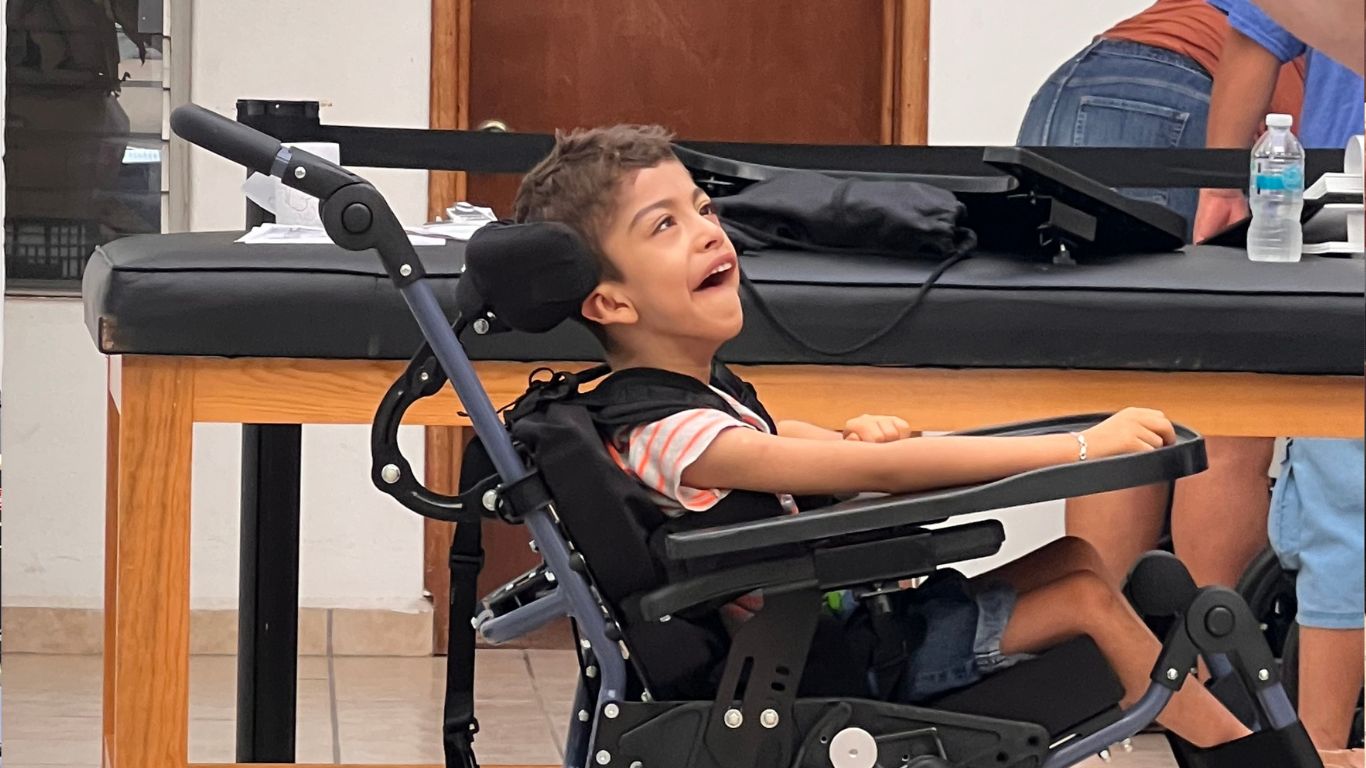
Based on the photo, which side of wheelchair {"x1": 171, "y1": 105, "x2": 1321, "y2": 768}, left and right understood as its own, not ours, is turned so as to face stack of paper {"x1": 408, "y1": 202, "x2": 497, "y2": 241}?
left

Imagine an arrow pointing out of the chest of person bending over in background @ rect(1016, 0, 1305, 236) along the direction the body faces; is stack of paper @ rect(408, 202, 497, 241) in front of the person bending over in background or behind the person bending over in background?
behind

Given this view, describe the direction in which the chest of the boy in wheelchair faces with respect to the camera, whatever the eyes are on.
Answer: to the viewer's right

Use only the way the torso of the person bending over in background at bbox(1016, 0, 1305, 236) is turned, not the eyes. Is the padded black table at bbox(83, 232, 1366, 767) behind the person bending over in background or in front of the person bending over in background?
behind

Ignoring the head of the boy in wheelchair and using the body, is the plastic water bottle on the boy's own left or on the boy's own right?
on the boy's own left

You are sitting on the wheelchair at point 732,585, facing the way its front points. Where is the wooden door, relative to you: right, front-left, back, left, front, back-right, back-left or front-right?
left

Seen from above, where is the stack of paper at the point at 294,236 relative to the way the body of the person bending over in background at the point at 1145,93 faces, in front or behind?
behind

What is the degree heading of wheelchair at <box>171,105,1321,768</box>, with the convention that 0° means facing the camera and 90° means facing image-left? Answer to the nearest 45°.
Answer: approximately 270°

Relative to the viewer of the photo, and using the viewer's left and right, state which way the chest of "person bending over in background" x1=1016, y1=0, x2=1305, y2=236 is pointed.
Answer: facing away from the viewer and to the right of the viewer
